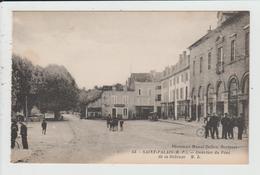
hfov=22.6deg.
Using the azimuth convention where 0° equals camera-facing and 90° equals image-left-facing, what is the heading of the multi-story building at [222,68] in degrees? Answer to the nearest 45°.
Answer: approximately 45°

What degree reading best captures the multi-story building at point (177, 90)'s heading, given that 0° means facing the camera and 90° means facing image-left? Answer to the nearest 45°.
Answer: approximately 45°

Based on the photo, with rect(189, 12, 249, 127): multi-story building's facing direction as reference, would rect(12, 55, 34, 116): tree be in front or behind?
in front

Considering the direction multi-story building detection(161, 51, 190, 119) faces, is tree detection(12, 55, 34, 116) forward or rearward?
forward

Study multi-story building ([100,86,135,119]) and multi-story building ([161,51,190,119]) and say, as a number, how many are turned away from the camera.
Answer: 0

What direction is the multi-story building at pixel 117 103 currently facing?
toward the camera
